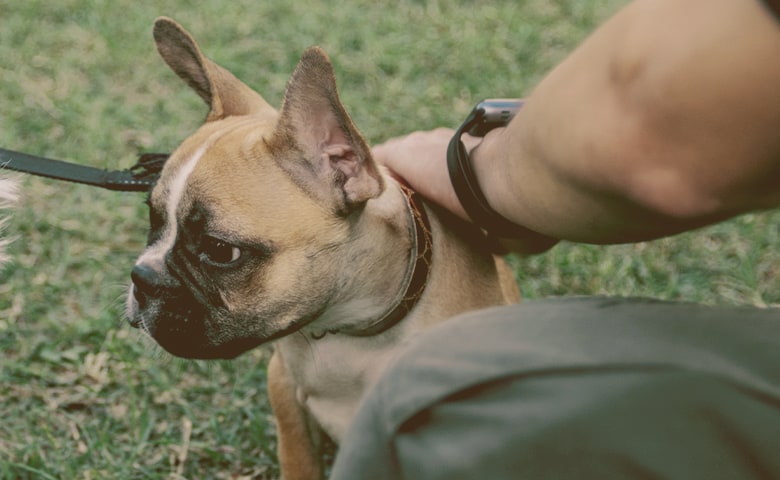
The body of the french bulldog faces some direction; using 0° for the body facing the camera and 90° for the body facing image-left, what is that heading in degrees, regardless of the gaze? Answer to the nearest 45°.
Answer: approximately 45°
